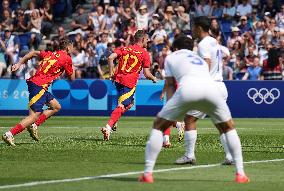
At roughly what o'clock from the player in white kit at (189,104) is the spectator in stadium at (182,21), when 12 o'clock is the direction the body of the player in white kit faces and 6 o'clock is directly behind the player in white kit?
The spectator in stadium is roughly at 12 o'clock from the player in white kit.

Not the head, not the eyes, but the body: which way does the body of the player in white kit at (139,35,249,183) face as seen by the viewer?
away from the camera

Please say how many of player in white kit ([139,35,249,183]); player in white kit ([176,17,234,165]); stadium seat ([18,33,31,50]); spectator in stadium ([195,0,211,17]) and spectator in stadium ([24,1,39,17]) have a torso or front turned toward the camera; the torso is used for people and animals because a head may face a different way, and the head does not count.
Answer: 3

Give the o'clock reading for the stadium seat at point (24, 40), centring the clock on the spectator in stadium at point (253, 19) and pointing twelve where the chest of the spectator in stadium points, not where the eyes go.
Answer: The stadium seat is roughly at 3 o'clock from the spectator in stadium.

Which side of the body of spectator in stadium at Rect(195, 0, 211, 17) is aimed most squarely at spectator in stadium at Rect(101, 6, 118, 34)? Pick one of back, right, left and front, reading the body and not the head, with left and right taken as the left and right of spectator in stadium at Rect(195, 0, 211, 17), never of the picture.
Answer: right

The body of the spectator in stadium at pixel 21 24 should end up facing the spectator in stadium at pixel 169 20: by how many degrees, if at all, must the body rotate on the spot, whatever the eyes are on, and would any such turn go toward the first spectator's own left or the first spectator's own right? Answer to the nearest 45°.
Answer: approximately 45° to the first spectator's own left
